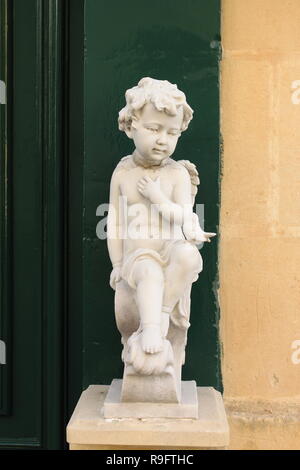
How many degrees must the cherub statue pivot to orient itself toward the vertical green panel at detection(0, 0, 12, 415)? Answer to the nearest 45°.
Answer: approximately 135° to its right

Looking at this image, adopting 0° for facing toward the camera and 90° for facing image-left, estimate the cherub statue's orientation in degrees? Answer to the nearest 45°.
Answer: approximately 0°

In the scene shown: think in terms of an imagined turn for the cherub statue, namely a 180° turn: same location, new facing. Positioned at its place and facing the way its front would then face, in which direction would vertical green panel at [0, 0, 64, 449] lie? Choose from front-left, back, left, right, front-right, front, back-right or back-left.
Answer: front-left
